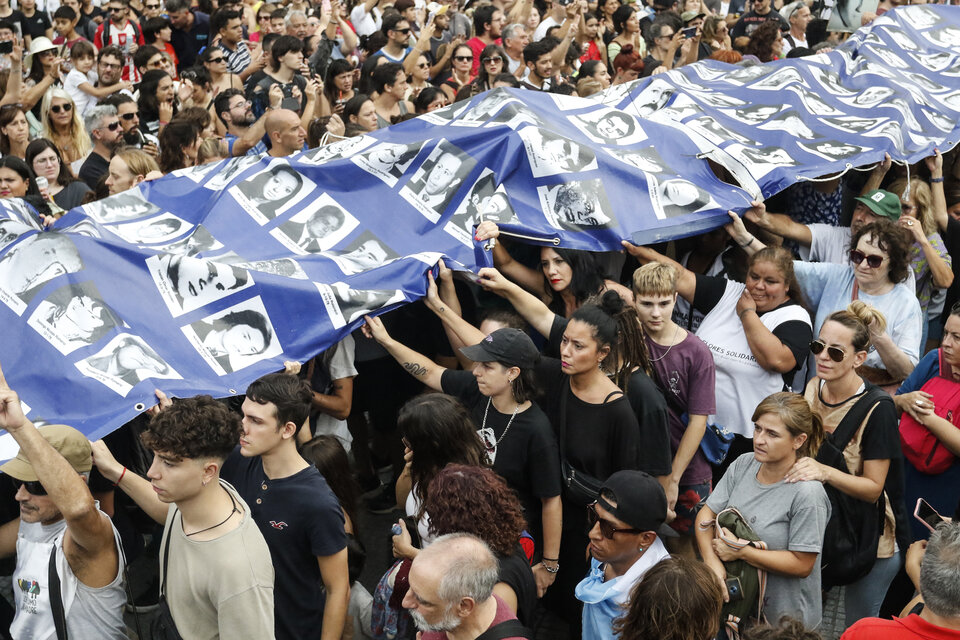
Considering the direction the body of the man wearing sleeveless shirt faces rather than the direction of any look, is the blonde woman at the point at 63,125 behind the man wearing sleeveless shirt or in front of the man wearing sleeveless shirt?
behind

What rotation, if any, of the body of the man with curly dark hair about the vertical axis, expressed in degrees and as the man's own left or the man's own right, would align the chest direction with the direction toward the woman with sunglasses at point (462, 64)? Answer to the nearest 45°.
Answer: approximately 180°

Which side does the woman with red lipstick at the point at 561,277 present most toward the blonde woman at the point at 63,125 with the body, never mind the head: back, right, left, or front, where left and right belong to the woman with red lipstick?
right

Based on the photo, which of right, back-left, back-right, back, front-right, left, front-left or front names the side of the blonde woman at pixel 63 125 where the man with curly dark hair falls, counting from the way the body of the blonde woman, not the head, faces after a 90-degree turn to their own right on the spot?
left

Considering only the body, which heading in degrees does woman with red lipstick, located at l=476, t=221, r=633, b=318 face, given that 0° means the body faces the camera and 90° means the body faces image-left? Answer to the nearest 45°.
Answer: approximately 45°

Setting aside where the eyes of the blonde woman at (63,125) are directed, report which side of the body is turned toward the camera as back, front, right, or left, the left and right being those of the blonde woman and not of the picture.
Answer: front

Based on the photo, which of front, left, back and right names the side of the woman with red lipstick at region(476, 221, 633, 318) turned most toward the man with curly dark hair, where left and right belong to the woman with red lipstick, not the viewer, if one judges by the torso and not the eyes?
front

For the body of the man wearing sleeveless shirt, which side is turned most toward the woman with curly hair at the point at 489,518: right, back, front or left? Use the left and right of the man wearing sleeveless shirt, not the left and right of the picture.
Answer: left

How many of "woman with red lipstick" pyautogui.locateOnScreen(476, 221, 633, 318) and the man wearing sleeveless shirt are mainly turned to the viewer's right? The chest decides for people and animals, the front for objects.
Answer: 0

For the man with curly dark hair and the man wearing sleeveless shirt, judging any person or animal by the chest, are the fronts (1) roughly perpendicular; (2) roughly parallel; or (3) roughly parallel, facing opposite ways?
roughly parallel

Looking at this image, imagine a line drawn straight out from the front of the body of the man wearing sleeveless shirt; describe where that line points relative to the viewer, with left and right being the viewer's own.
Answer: facing the viewer and to the left of the viewer
